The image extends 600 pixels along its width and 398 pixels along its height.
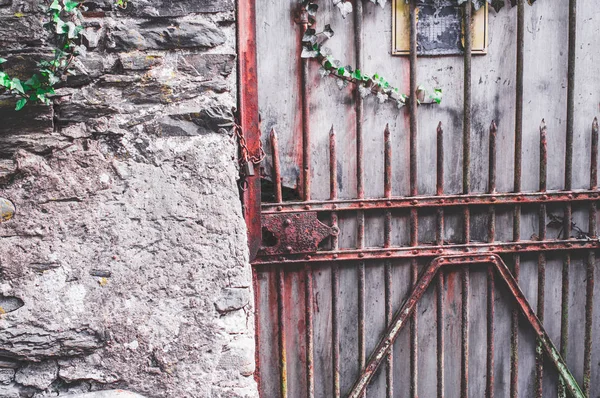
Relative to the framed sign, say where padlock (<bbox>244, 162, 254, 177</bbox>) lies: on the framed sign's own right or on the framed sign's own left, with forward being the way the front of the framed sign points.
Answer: on the framed sign's own right

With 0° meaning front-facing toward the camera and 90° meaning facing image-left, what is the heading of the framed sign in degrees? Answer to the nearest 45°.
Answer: approximately 0°

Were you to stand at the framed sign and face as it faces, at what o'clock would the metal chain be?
The metal chain is roughly at 2 o'clock from the framed sign.
